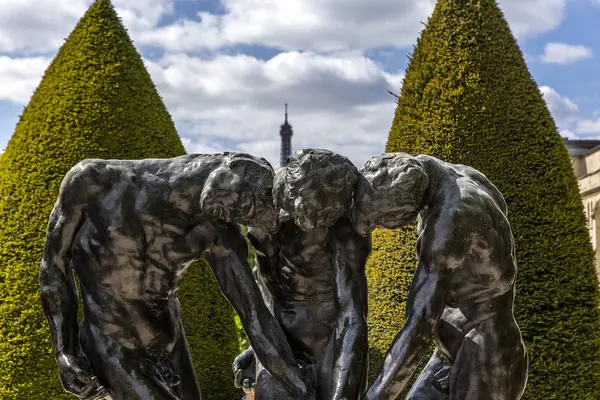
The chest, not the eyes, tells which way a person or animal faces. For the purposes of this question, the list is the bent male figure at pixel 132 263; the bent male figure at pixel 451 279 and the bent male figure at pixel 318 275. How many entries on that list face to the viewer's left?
1

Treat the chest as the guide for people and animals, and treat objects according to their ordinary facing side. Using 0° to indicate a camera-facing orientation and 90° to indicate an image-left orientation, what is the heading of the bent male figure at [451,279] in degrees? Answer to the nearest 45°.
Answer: approximately 90°

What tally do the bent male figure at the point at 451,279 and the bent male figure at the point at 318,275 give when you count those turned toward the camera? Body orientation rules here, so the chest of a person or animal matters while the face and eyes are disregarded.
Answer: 1

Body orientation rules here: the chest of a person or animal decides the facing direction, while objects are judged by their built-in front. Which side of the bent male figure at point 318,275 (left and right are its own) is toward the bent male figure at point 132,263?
right

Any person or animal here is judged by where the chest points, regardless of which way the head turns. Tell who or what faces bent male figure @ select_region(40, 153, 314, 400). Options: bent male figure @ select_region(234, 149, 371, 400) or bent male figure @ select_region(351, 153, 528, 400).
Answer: bent male figure @ select_region(351, 153, 528, 400)
